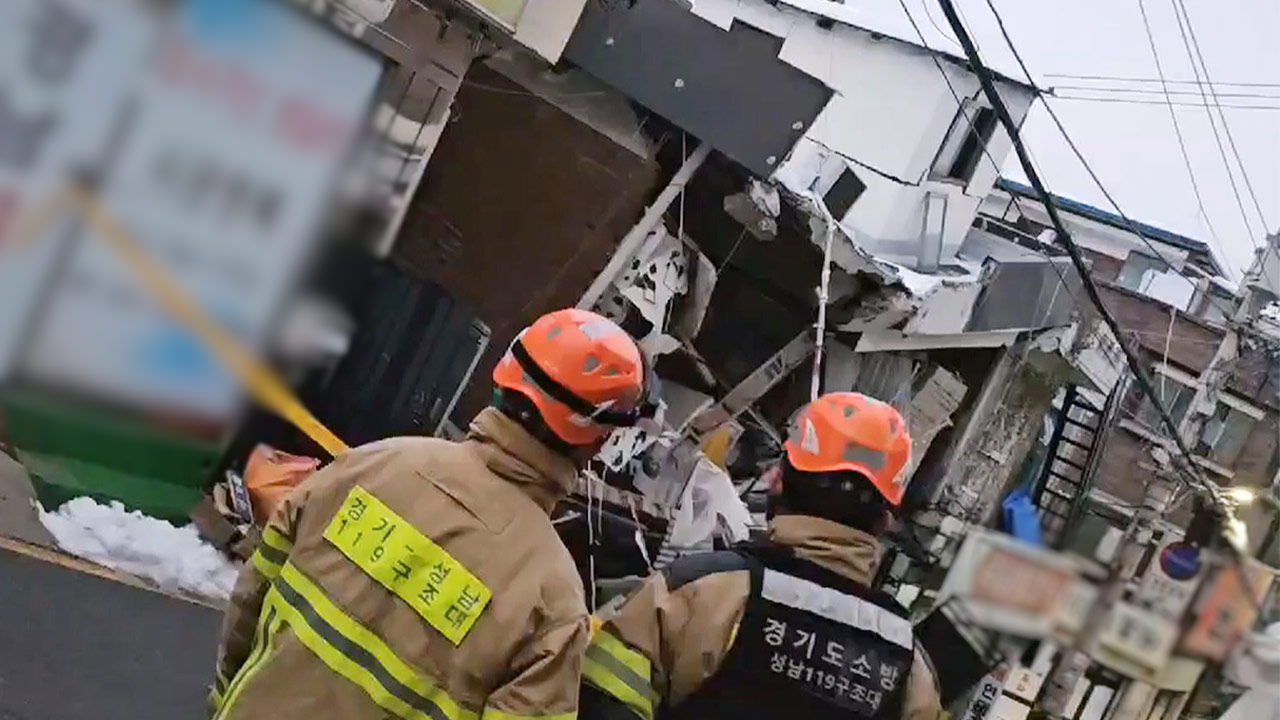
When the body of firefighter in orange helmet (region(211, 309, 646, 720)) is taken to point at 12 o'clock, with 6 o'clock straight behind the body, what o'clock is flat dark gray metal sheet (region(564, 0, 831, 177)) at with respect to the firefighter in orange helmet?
The flat dark gray metal sheet is roughly at 12 o'clock from the firefighter in orange helmet.

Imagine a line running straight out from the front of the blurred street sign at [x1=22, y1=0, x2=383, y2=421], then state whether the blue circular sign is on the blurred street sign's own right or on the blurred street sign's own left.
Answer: on the blurred street sign's own left

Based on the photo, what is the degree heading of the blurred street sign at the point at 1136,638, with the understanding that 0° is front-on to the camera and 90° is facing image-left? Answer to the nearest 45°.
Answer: approximately 0°

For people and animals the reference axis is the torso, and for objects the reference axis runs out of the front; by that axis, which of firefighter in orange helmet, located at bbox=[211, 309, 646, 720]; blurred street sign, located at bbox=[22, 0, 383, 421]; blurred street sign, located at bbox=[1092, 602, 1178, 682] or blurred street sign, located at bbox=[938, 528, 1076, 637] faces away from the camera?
the firefighter in orange helmet

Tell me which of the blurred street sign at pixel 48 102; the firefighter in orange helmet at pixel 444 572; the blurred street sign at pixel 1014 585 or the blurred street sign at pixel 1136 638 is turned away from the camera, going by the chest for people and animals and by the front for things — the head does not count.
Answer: the firefighter in orange helmet

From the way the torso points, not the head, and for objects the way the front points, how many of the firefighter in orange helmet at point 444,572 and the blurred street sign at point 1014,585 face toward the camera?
1

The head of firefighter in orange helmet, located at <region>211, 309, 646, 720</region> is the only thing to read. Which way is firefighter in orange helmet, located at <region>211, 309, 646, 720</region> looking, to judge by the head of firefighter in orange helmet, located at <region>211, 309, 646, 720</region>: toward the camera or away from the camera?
away from the camera

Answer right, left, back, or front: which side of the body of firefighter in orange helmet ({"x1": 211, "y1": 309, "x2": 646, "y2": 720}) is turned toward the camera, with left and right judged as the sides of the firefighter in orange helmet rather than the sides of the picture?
back
